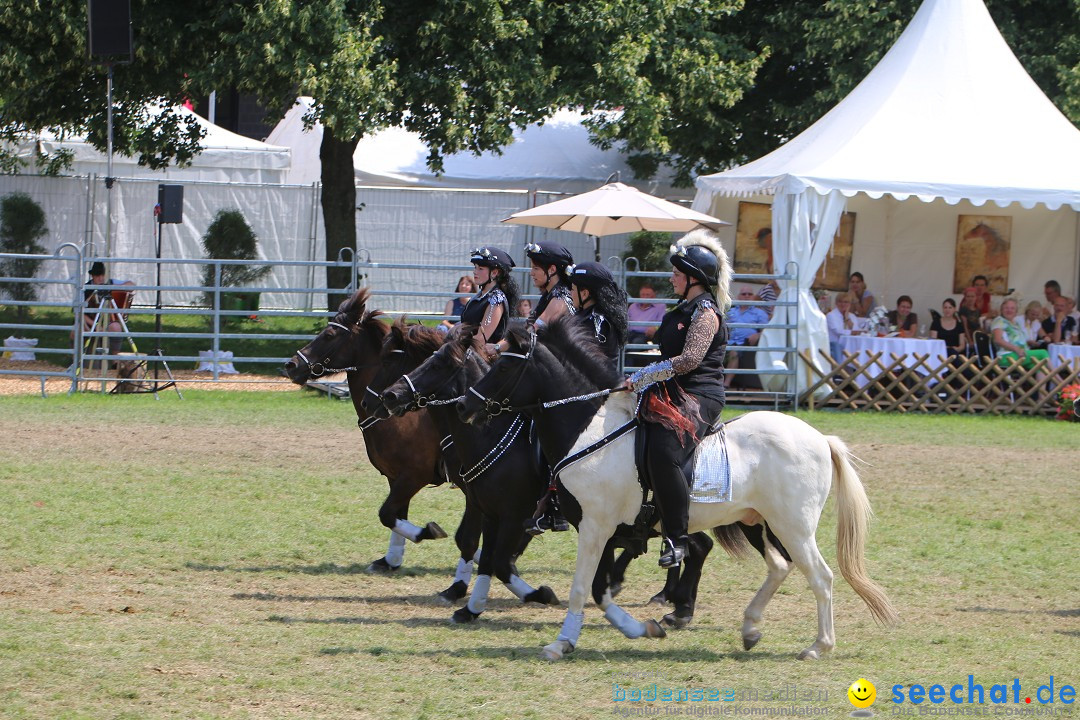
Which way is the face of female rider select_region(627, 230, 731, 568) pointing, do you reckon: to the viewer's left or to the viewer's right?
to the viewer's left

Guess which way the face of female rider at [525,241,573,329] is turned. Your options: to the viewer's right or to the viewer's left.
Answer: to the viewer's left

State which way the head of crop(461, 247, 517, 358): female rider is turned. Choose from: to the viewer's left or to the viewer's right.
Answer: to the viewer's left

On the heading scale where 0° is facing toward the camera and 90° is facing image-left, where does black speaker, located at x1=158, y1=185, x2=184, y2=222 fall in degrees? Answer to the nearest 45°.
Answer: approximately 0°

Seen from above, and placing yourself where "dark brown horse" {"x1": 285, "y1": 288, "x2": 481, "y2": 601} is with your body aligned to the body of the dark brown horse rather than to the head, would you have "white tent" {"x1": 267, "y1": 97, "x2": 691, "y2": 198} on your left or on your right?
on your right

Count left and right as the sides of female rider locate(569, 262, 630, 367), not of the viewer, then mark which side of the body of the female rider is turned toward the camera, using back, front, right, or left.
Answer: left

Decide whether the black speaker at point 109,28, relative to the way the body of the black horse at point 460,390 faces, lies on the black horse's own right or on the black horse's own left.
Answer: on the black horse's own right

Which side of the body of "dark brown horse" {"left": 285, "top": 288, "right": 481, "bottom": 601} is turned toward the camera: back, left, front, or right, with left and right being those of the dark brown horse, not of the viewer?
left

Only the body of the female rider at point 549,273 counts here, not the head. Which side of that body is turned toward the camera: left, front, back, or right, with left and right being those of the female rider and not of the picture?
left
